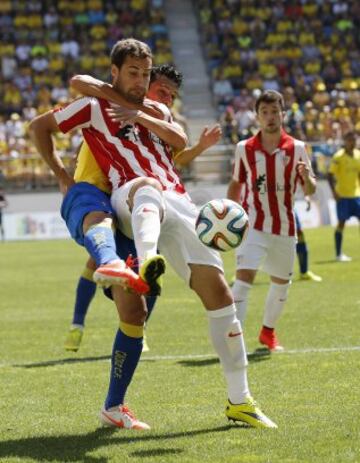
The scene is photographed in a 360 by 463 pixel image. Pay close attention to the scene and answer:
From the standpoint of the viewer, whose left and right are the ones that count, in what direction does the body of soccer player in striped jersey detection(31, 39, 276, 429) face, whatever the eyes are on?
facing the viewer and to the right of the viewer

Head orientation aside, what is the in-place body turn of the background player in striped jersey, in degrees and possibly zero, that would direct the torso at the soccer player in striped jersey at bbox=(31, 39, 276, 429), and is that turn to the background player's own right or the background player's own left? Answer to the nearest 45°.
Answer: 0° — they already face them

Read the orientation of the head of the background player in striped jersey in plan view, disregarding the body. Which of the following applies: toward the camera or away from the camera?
toward the camera

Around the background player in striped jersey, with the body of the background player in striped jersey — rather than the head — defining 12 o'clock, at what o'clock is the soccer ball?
The soccer ball is roughly at 12 o'clock from the background player in striped jersey.

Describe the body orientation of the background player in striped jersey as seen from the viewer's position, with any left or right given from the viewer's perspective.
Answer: facing the viewer

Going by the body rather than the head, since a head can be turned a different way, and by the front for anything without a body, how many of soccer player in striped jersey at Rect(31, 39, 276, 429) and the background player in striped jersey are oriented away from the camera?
0

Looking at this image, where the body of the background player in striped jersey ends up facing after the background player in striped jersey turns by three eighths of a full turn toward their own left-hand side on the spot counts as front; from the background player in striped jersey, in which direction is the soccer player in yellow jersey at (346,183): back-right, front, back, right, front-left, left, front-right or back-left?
front-left

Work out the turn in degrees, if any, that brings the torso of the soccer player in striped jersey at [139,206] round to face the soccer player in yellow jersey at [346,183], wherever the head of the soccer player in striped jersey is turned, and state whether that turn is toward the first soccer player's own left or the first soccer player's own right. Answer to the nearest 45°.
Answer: approximately 135° to the first soccer player's own left
